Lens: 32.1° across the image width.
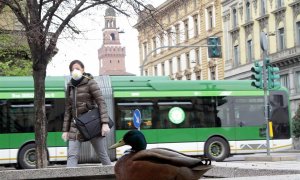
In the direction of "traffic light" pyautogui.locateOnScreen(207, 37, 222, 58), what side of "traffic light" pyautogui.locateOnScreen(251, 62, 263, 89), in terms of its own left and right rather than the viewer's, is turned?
right

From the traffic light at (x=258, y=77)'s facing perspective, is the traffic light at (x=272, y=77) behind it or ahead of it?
behind

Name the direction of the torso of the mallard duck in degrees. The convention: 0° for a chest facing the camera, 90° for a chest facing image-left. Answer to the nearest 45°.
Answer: approximately 90°

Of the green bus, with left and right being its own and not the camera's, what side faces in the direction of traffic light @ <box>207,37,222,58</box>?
right
